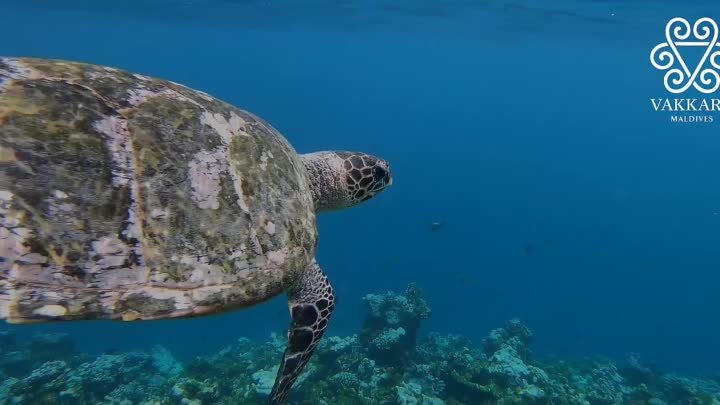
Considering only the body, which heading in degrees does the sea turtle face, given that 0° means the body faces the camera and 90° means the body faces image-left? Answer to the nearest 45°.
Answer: approximately 270°
